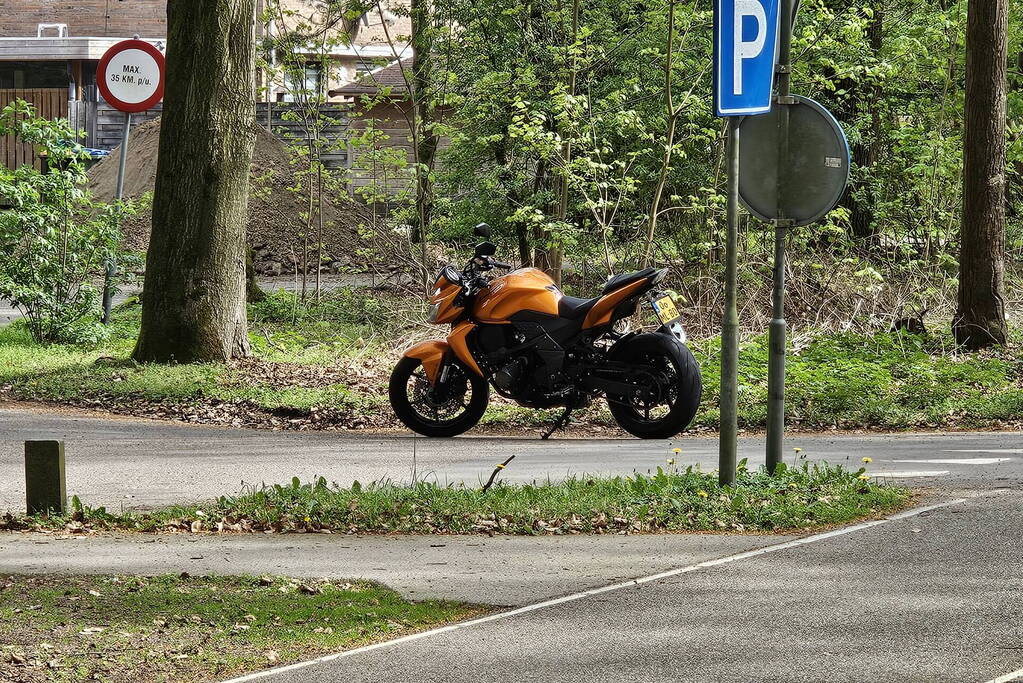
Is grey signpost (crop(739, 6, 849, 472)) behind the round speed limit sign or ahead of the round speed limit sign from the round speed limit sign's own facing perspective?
ahead

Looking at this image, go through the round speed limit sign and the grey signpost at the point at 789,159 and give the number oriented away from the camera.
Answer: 1

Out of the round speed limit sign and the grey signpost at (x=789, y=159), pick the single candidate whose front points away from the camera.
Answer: the grey signpost

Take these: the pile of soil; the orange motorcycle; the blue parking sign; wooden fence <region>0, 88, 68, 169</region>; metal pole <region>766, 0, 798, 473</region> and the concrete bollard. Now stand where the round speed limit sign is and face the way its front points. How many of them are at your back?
2

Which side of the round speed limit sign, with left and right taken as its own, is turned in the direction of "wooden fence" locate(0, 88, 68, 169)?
back

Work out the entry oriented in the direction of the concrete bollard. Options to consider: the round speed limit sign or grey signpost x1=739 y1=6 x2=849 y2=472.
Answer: the round speed limit sign

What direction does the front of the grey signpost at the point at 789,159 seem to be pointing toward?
away from the camera

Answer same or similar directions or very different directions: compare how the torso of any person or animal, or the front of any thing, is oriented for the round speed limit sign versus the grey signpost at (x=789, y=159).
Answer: very different directions

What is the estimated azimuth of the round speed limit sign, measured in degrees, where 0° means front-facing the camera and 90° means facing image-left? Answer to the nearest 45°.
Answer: approximately 0°

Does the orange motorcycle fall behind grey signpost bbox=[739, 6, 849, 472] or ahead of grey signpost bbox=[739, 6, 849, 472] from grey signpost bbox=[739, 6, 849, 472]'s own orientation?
ahead

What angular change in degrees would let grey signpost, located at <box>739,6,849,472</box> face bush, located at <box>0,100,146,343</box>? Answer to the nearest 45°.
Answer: approximately 45° to its left

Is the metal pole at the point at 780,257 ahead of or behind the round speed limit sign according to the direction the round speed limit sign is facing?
ahead

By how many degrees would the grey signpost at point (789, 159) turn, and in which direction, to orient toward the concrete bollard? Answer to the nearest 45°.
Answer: approximately 90° to its left
